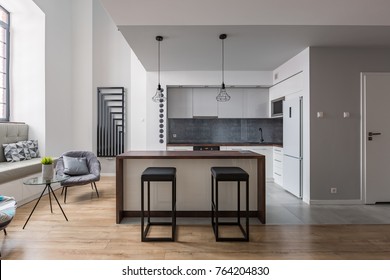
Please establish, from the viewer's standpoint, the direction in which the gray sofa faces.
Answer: facing the viewer and to the right of the viewer

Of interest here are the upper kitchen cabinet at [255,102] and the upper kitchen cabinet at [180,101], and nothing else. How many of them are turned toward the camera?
2

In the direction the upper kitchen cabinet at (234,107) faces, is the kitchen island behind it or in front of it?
in front

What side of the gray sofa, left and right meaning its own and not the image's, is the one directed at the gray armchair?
front

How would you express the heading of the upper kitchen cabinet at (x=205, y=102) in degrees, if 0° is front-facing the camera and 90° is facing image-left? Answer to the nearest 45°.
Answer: approximately 0°

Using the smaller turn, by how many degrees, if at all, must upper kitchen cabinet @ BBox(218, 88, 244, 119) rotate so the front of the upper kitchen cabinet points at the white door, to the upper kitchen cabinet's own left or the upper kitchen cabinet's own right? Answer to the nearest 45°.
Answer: approximately 45° to the upper kitchen cabinet's own left

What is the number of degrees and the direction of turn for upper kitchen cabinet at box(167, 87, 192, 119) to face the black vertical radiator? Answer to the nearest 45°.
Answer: approximately 90° to its right

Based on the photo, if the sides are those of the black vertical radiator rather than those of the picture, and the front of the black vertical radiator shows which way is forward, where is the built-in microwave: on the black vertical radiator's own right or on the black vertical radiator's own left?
on the black vertical radiator's own left
